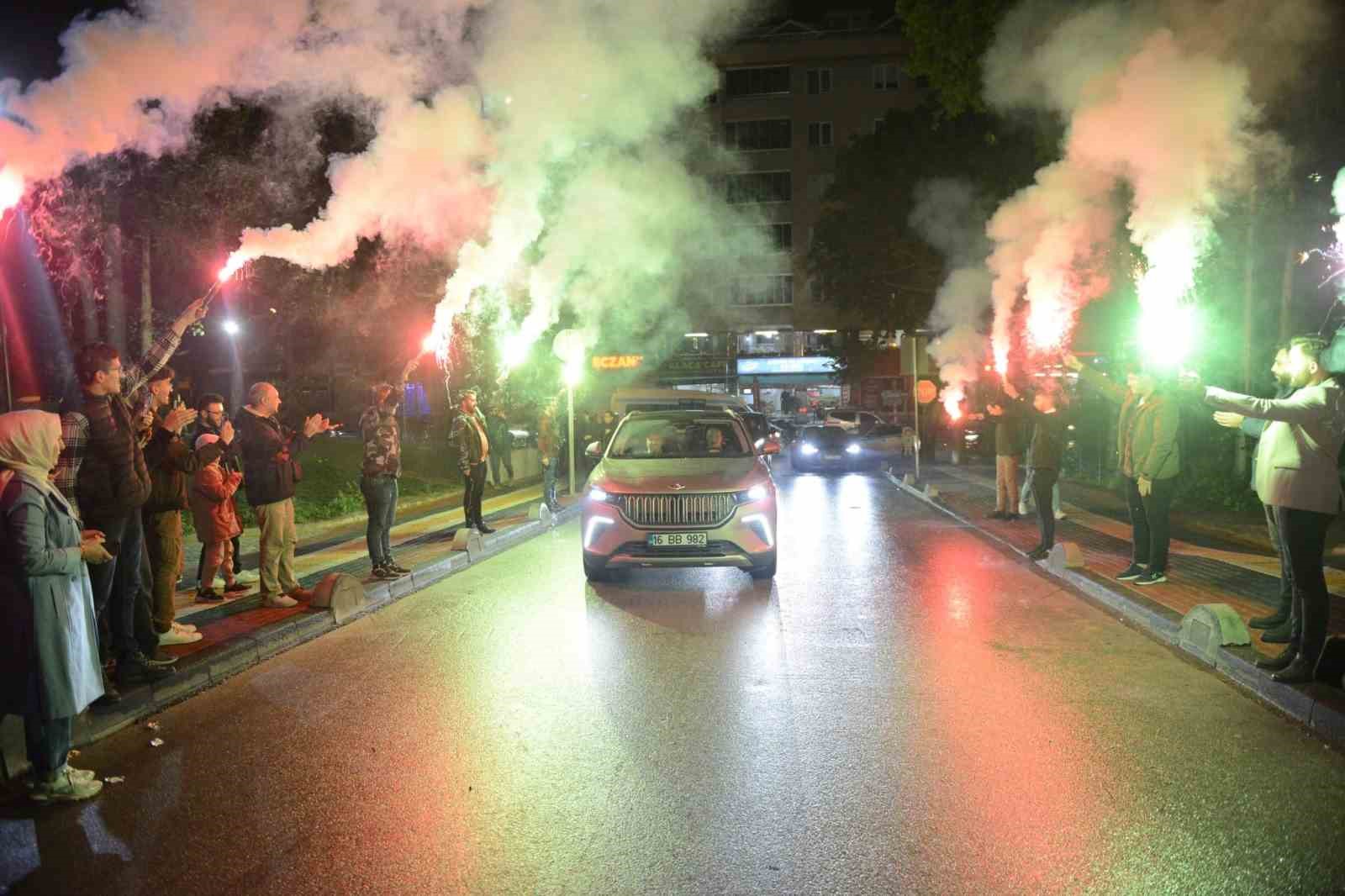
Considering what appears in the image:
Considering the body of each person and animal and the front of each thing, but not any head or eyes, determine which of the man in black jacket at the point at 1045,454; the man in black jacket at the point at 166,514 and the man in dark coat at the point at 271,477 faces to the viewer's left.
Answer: the man in black jacket at the point at 1045,454

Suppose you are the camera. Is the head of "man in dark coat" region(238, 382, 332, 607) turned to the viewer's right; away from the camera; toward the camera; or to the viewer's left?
to the viewer's right

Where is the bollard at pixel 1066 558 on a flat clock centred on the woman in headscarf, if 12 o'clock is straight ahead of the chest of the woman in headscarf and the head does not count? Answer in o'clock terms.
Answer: The bollard is roughly at 12 o'clock from the woman in headscarf.

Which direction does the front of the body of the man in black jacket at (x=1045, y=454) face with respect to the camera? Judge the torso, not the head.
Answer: to the viewer's left

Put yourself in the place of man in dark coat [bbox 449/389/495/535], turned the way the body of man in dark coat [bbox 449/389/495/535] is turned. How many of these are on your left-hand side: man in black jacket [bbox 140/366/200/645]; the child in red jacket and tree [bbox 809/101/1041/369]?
1

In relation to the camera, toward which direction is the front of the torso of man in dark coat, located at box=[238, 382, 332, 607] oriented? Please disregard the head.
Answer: to the viewer's right

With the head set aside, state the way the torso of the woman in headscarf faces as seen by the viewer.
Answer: to the viewer's right

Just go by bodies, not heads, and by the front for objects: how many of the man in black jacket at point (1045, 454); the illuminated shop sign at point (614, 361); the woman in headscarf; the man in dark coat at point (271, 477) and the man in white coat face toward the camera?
1

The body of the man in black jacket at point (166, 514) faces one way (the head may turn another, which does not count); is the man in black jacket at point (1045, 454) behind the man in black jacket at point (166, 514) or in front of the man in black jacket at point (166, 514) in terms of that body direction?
in front

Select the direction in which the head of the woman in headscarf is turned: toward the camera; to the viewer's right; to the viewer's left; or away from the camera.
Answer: to the viewer's right

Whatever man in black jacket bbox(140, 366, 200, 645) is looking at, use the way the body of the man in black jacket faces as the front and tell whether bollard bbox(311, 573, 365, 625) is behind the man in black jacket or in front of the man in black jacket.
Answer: in front

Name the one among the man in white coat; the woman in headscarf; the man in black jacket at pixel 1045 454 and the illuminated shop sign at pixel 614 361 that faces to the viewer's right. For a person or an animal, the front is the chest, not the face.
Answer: the woman in headscarf

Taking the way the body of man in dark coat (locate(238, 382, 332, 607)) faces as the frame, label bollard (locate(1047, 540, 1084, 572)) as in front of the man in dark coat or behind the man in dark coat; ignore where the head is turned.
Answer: in front

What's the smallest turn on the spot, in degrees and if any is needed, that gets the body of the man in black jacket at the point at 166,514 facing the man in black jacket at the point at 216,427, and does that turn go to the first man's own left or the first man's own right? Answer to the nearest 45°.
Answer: approximately 90° to the first man's own left

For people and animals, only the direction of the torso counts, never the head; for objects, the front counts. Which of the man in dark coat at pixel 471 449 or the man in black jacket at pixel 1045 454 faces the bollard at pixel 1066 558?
the man in dark coat

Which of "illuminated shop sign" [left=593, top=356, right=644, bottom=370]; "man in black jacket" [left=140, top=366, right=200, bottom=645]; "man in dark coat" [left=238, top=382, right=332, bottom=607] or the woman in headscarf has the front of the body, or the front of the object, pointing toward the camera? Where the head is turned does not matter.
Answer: the illuminated shop sign

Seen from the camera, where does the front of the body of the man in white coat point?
to the viewer's left

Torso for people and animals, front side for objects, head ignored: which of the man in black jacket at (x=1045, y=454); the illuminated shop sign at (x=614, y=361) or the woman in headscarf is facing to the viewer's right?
the woman in headscarf

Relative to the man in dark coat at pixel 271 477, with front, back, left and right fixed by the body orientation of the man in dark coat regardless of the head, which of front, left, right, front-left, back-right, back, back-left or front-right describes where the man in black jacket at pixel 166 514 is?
back-right
